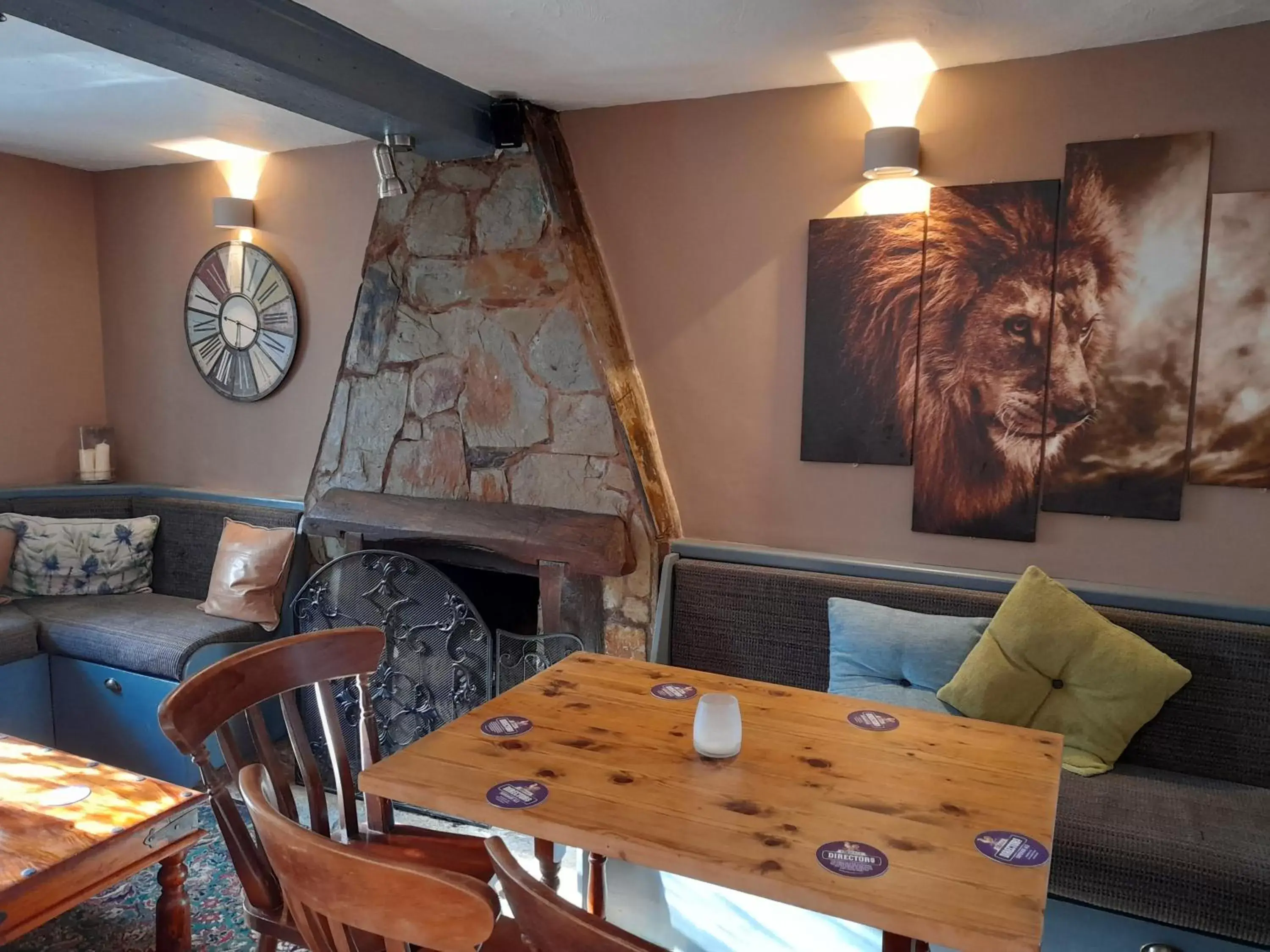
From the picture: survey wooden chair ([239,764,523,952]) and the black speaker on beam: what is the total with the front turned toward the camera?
1

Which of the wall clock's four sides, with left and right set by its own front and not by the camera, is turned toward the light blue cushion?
left

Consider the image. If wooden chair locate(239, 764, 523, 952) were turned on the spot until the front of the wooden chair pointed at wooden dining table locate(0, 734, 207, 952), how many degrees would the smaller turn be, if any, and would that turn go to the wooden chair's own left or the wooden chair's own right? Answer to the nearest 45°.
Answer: approximately 90° to the wooden chair's own left

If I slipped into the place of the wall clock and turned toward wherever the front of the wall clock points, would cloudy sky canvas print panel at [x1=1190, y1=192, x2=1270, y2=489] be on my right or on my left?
on my left

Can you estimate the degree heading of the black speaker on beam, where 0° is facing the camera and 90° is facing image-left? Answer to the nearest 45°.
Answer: approximately 0°

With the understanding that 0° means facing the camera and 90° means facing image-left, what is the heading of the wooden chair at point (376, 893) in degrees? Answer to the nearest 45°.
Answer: approximately 225°

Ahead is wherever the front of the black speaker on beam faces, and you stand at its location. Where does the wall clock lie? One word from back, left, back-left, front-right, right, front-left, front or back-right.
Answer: back-right

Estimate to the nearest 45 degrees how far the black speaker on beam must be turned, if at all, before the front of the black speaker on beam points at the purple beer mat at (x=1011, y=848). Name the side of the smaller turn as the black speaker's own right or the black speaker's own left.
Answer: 0° — it already faces it

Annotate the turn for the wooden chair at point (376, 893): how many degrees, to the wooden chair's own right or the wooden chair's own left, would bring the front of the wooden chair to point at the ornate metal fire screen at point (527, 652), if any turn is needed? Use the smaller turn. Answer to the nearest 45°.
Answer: approximately 45° to the wooden chair's own left

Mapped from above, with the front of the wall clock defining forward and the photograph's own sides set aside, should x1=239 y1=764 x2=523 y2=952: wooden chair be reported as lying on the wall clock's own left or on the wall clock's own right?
on the wall clock's own left
